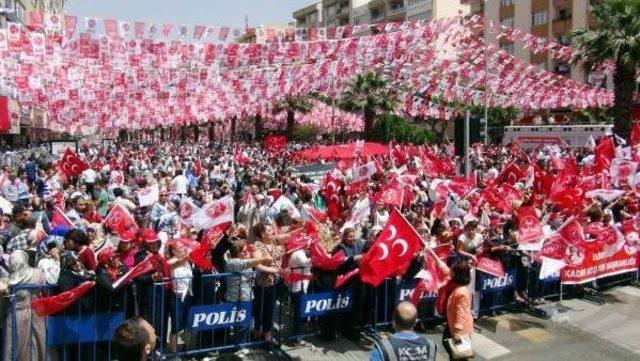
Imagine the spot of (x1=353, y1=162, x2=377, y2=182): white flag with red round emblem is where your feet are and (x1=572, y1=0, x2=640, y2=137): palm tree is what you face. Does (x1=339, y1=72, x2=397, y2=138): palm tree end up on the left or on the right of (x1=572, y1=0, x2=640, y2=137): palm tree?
left

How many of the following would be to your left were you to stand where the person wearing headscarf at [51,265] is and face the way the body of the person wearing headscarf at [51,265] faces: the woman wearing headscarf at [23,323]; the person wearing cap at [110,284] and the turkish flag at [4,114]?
1

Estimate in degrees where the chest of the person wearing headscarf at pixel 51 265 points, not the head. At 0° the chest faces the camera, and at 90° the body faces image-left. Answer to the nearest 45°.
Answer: approximately 270°

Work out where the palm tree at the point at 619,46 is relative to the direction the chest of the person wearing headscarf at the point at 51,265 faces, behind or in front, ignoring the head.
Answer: in front

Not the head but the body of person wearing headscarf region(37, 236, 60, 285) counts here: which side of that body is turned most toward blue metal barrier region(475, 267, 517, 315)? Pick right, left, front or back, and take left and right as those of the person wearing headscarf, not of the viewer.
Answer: front

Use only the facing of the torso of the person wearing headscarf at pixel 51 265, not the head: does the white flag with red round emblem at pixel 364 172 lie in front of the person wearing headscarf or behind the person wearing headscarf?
in front

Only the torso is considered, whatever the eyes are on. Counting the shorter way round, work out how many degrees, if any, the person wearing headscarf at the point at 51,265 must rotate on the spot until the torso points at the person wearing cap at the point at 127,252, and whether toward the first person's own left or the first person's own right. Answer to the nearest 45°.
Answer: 0° — they already face them
